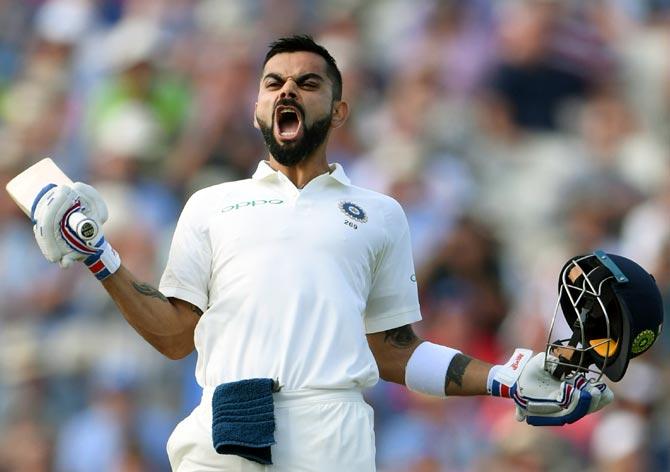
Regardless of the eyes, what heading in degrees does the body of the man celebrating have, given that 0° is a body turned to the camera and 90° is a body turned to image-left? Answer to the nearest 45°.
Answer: approximately 0°
